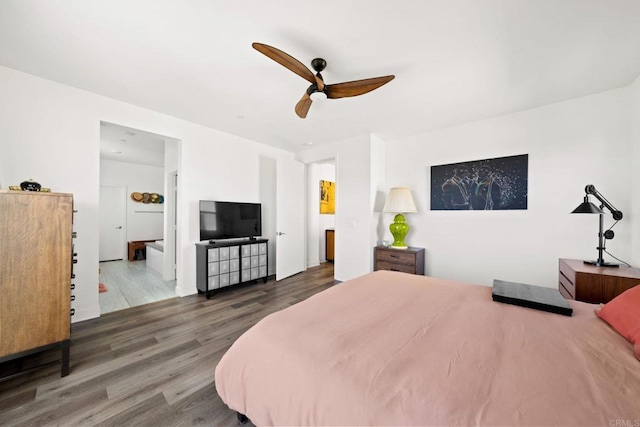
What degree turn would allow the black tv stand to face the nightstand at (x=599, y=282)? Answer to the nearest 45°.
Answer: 0° — it already faces it

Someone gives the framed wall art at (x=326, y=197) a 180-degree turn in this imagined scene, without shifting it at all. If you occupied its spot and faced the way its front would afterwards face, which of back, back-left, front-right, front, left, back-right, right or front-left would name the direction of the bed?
back-left

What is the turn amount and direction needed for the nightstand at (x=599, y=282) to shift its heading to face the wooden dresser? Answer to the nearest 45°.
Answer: approximately 45° to its left

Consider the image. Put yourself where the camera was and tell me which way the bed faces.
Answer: facing to the left of the viewer

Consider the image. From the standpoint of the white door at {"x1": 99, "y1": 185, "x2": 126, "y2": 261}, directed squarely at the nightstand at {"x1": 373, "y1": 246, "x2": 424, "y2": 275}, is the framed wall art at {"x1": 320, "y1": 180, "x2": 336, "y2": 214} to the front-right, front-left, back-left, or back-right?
front-left

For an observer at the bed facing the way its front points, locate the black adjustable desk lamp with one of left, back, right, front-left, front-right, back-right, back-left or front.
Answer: back-right

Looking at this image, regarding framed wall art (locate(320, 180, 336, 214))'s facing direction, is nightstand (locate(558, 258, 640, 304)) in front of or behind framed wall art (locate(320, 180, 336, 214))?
in front

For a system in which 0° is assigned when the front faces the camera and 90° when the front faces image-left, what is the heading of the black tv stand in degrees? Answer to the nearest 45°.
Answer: approximately 315°

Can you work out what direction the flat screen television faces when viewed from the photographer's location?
facing the viewer and to the right of the viewer

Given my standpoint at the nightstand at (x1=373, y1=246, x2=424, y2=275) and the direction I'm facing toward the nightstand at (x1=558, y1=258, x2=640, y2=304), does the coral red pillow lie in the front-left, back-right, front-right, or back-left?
front-right

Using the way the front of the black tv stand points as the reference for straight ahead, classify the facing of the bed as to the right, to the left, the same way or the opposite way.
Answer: the opposite way

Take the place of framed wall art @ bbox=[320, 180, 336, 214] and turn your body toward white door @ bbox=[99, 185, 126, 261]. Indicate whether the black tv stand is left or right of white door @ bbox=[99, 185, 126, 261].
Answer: left

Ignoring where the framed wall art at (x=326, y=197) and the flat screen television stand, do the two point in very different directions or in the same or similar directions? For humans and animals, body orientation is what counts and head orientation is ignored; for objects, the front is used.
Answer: same or similar directions

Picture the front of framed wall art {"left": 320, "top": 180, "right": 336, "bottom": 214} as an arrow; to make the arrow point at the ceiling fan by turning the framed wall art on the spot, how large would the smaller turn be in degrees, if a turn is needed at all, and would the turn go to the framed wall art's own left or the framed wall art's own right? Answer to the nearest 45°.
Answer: approximately 45° to the framed wall art's own right
